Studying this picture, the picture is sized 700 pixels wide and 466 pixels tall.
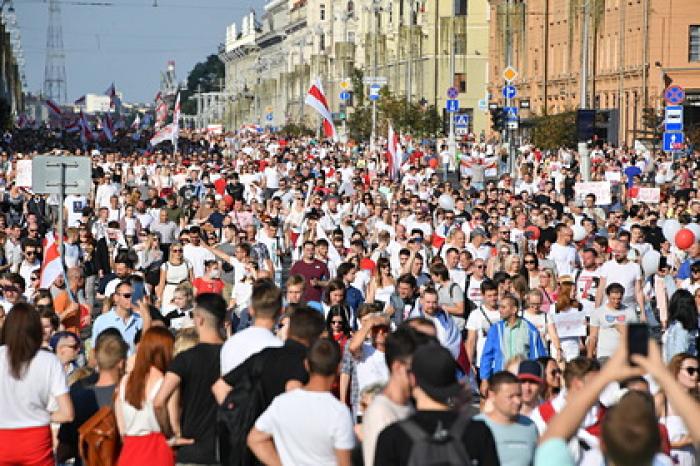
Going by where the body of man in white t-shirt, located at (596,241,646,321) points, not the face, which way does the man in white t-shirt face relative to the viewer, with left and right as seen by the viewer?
facing the viewer

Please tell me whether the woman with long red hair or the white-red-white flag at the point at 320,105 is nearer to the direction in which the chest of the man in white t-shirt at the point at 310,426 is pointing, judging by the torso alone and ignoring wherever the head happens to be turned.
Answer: the white-red-white flag

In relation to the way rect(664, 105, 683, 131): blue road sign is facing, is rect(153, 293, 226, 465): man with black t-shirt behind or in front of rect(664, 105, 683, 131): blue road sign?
in front

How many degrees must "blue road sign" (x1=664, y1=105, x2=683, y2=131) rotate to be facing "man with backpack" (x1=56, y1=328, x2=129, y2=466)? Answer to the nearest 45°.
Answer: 0° — it already faces them

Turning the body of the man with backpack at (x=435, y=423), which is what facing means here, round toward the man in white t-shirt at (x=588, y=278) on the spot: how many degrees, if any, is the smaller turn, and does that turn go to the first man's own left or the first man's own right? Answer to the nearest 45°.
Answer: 0° — they already face them

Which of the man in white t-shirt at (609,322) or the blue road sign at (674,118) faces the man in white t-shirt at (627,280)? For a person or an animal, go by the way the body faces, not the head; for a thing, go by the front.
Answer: the blue road sign

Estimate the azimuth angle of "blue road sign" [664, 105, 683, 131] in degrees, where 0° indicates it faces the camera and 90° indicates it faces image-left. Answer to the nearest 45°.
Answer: approximately 0°

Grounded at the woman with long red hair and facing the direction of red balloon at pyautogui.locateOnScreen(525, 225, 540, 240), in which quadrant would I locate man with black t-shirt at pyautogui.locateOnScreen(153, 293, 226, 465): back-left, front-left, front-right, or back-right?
front-right

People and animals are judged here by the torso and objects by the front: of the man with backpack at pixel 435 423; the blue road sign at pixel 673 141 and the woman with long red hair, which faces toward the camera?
the blue road sign

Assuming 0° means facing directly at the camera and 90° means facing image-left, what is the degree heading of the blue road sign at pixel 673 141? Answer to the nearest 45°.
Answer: approximately 0°

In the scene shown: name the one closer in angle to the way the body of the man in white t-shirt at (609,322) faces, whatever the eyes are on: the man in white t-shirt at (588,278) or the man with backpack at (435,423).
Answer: the man with backpack

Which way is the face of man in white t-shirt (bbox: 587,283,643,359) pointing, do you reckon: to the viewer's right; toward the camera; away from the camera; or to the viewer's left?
toward the camera

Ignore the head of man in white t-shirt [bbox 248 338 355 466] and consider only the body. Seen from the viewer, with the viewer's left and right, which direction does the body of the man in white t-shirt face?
facing away from the viewer

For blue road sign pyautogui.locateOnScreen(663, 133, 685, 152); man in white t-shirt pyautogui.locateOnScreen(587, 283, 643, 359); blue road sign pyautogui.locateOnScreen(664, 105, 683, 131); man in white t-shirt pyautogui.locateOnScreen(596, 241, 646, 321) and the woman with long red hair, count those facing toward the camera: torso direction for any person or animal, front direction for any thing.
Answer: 4

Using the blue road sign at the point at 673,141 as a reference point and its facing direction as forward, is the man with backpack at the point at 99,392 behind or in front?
in front

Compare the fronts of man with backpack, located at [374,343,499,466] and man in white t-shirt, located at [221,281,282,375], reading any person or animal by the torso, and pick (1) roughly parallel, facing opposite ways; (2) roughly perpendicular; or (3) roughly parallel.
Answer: roughly parallel

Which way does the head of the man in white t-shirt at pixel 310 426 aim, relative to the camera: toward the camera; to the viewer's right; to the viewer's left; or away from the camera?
away from the camera

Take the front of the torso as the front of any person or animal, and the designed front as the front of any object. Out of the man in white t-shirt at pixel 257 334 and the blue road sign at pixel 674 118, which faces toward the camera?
the blue road sign
